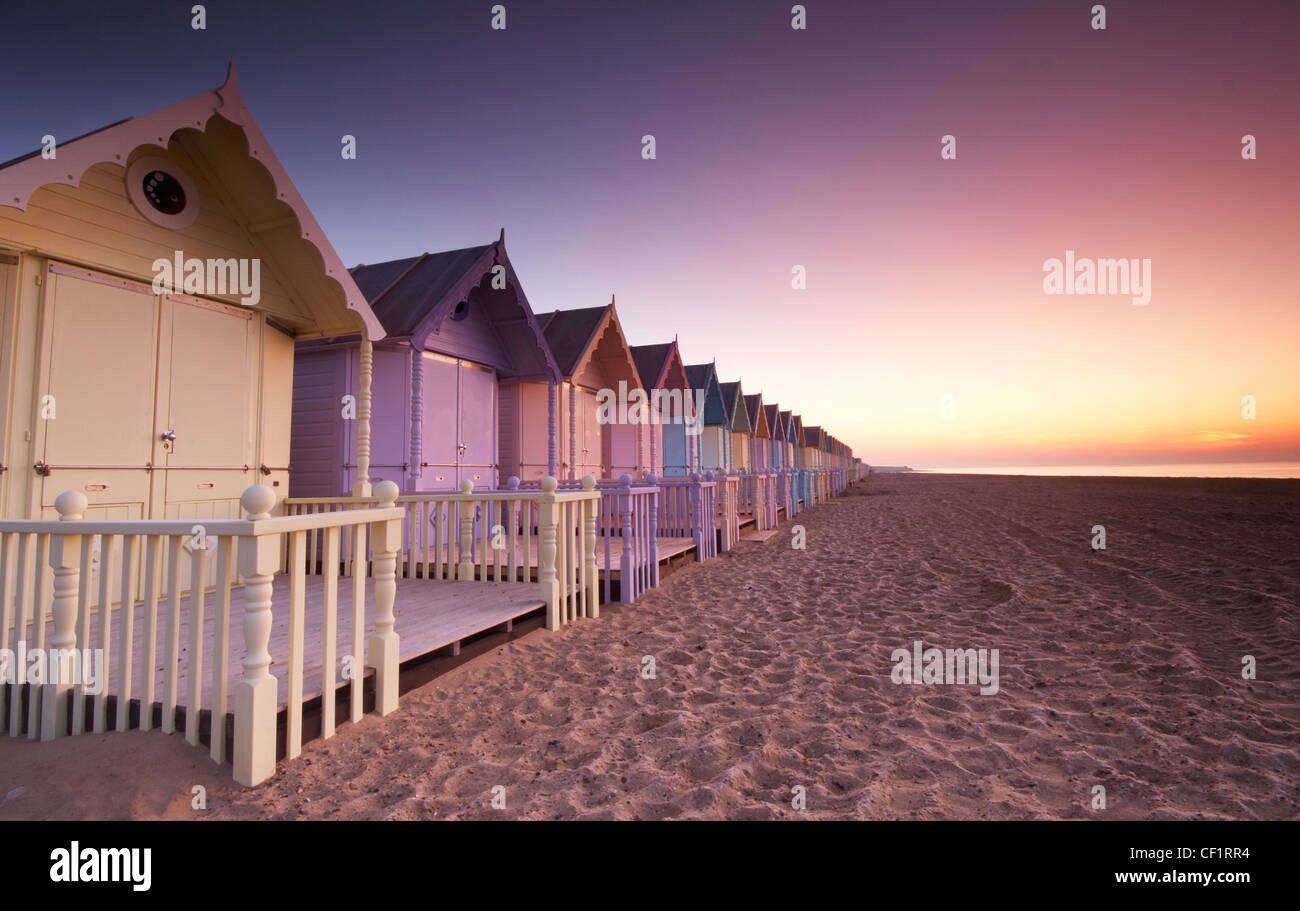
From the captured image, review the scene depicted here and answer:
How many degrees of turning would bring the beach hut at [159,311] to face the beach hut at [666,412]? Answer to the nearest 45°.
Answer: approximately 90° to its left

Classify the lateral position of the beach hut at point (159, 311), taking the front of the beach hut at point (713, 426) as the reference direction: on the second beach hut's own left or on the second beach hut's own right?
on the second beach hut's own right

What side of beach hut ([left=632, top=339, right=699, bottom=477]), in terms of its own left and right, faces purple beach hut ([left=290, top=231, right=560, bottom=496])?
right

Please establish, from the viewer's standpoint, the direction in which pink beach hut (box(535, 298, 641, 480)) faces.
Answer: facing the viewer and to the right of the viewer

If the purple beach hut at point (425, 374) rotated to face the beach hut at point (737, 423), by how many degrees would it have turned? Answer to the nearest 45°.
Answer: approximately 90° to its left

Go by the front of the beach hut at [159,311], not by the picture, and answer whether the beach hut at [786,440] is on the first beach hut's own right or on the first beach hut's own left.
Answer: on the first beach hut's own left

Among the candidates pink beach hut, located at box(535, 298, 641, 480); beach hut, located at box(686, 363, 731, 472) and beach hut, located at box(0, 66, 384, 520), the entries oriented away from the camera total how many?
0

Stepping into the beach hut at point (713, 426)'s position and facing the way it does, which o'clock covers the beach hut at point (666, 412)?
the beach hut at point (666, 412) is roughly at 2 o'clock from the beach hut at point (713, 426).

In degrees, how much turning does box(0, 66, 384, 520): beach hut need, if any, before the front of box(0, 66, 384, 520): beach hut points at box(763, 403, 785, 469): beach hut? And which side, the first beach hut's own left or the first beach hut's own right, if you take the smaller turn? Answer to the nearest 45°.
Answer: approximately 90° to the first beach hut's own left

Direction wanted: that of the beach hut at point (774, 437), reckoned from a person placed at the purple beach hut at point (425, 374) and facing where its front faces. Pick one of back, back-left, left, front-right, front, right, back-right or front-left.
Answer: left

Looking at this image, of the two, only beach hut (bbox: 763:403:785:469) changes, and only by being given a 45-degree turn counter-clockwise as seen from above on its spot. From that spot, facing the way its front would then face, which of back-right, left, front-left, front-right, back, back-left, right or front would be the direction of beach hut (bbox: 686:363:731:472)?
right

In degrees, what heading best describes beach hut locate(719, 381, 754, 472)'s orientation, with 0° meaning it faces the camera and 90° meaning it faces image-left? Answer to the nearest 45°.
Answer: approximately 315°

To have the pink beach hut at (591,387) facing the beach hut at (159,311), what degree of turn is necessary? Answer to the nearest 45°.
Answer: approximately 90° to its right

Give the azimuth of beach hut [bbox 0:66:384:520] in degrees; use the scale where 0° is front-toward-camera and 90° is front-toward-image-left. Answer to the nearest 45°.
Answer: approximately 315°

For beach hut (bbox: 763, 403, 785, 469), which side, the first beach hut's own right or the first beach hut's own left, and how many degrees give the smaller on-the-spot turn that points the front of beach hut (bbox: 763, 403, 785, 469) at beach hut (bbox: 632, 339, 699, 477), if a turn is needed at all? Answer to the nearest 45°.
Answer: approximately 45° to the first beach hut's own right
